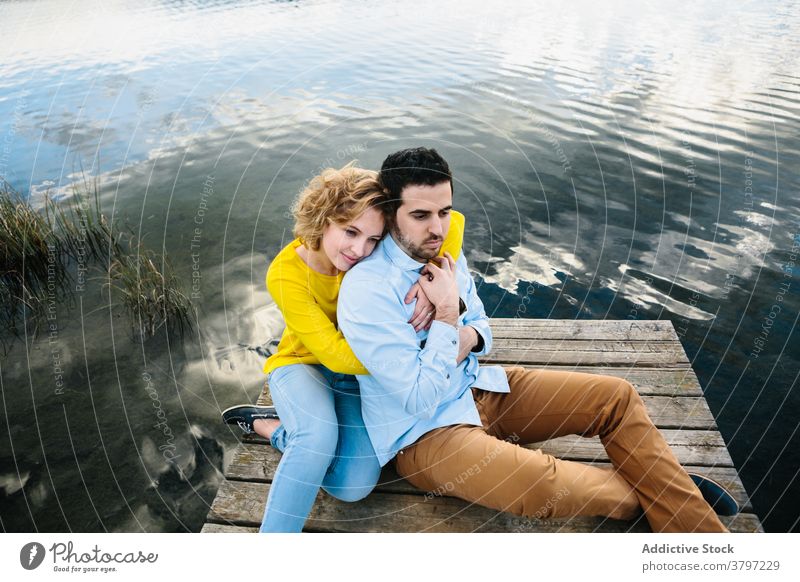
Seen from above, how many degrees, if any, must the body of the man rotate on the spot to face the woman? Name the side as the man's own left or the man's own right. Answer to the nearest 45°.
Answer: approximately 135° to the man's own right

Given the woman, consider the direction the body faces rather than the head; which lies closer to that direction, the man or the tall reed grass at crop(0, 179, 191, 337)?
the man

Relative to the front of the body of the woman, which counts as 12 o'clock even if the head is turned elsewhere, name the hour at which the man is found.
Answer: The man is roughly at 11 o'clock from the woman.

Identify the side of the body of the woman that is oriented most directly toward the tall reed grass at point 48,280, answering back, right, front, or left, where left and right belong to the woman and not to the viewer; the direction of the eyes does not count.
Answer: back

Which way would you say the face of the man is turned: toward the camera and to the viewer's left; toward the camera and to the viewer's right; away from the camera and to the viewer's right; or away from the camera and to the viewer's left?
toward the camera and to the viewer's right

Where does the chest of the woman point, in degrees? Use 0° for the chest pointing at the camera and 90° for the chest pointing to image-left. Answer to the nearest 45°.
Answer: approximately 315°

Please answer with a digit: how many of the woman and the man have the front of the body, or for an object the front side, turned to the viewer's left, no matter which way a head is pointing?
0
